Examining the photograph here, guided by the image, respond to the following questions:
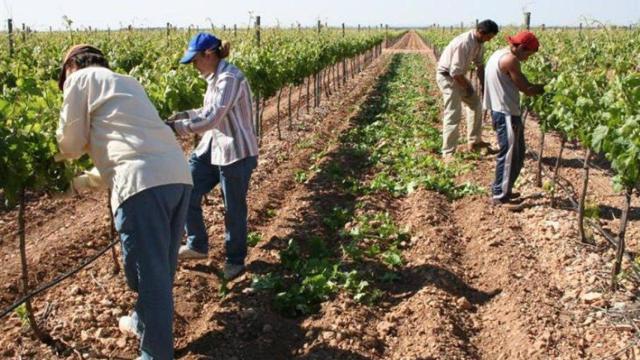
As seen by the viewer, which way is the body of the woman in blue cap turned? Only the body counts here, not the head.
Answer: to the viewer's left

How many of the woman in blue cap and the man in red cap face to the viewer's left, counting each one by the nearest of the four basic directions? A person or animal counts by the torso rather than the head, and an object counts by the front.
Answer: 1

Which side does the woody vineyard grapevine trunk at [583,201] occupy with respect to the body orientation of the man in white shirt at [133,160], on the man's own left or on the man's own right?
on the man's own right

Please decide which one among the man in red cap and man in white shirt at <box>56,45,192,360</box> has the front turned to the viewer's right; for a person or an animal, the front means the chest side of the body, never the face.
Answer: the man in red cap

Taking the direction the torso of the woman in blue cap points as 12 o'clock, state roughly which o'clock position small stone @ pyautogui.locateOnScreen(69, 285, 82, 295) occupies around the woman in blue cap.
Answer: The small stone is roughly at 12 o'clock from the woman in blue cap.

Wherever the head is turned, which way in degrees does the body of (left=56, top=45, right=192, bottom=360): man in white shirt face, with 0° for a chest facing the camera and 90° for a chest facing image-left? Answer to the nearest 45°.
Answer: approximately 135°

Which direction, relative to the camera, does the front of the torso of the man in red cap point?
to the viewer's right

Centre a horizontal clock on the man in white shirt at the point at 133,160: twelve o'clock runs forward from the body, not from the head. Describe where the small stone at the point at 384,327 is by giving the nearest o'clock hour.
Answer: The small stone is roughly at 4 o'clock from the man in white shirt.

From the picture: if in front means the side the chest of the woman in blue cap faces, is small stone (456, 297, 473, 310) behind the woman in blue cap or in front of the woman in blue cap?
behind

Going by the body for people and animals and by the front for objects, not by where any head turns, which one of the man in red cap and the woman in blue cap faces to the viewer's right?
the man in red cap

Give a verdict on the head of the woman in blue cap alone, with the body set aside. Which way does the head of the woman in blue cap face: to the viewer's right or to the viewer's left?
to the viewer's left

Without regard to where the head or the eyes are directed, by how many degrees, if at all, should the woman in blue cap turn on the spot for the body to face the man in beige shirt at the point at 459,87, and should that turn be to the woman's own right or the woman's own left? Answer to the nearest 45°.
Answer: approximately 135° to the woman's own right

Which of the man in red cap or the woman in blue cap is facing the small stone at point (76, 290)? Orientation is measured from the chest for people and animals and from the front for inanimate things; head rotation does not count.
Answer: the woman in blue cap
